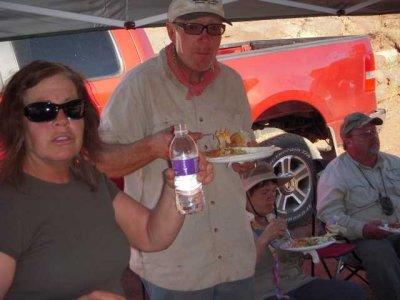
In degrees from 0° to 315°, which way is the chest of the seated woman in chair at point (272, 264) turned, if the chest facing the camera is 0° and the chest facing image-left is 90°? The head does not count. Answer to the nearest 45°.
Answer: approximately 315°

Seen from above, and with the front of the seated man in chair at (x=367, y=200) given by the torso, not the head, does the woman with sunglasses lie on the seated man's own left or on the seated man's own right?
on the seated man's own right

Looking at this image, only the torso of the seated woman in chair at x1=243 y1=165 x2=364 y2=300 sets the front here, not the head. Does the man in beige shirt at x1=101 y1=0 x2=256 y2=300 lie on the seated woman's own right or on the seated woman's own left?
on the seated woman's own right

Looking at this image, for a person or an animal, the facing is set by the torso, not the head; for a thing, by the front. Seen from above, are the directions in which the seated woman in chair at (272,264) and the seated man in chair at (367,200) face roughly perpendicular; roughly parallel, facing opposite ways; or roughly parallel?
roughly parallel

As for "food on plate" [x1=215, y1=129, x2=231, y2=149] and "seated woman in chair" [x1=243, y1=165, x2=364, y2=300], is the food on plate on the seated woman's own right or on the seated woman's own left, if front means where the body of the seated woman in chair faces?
on the seated woman's own right

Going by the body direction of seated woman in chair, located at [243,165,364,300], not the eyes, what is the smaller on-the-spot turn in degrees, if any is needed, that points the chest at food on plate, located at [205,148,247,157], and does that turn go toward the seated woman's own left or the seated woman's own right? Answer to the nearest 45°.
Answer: approximately 45° to the seated woman's own right

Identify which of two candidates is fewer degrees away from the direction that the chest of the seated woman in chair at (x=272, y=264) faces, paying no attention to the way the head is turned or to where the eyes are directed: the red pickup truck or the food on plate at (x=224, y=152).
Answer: the food on plate

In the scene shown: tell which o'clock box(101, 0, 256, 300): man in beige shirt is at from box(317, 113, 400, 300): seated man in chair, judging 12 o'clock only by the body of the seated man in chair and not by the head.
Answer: The man in beige shirt is roughly at 2 o'clock from the seated man in chair.
